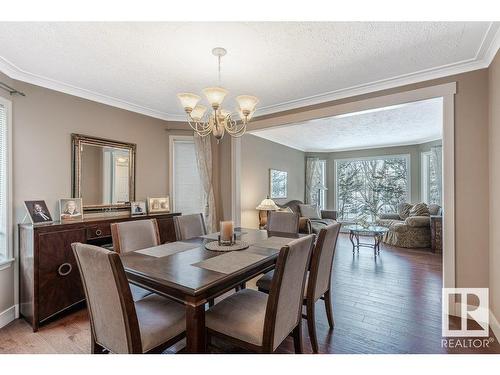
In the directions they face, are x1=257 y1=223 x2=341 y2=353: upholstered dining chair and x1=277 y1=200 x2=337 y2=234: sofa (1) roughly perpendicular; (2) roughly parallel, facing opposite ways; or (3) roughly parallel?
roughly parallel, facing opposite ways

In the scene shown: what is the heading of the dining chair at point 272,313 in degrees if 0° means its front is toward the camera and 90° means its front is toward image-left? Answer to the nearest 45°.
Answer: approximately 135°

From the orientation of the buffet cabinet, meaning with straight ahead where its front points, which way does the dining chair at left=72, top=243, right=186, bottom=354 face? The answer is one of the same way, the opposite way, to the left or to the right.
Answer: to the left

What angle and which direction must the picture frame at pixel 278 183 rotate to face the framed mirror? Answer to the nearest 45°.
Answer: approximately 90° to its right

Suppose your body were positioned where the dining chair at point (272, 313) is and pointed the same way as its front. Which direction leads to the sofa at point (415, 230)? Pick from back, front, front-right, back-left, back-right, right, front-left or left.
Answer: right

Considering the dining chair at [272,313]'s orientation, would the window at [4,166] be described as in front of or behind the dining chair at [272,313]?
in front

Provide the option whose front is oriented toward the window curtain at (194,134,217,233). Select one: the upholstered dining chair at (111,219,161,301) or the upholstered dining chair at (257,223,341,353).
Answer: the upholstered dining chair at (257,223,341,353)

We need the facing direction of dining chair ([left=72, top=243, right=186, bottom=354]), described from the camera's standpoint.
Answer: facing away from the viewer and to the right of the viewer

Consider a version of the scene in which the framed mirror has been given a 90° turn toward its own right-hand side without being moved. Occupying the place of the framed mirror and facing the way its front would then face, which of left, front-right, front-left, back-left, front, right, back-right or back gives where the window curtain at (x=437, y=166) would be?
back-left

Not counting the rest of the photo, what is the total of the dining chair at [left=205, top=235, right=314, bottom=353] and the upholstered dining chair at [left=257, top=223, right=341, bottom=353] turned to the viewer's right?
0

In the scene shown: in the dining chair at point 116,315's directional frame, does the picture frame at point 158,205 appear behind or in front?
in front

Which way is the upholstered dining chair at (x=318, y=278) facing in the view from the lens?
facing away from the viewer and to the left of the viewer

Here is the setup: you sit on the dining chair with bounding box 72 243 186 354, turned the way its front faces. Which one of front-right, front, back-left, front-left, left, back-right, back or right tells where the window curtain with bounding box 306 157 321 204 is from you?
front

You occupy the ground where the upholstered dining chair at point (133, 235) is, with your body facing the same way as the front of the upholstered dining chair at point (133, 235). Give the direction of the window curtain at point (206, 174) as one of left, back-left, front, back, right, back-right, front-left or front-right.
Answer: left

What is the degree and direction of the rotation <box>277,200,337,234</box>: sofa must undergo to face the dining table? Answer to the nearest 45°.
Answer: approximately 45° to its right

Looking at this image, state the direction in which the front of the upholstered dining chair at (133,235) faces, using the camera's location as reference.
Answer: facing the viewer and to the right of the viewer

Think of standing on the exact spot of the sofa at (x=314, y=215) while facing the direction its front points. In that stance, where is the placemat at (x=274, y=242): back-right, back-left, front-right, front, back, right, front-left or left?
front-right

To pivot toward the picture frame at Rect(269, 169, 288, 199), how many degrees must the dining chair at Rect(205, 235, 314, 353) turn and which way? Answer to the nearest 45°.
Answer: approximately 45° to its right

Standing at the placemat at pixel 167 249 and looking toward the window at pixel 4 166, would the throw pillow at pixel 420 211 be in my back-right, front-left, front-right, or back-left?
back-right

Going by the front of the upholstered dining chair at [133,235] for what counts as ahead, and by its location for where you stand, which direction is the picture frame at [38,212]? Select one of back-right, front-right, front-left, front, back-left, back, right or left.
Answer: back

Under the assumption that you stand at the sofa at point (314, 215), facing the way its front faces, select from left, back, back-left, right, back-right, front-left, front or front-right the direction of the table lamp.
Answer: right

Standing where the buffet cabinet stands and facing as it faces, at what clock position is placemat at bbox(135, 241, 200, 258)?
The placemat is roughly at 12 o'clock from the buffet cabinet.

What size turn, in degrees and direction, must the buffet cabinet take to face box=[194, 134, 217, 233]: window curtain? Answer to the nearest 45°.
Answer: approximately 45° to its left
